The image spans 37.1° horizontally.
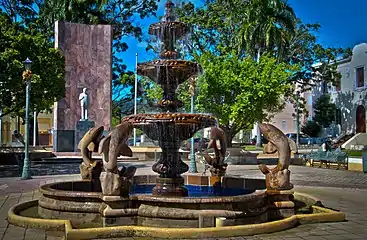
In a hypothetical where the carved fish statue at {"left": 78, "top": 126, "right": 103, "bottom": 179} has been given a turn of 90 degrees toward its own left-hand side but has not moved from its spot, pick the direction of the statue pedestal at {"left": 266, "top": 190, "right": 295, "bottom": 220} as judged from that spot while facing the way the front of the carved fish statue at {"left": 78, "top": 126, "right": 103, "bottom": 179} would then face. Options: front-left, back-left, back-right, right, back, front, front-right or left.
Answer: back-right

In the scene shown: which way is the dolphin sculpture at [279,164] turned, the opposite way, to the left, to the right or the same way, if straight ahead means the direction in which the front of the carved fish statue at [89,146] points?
the opposite way

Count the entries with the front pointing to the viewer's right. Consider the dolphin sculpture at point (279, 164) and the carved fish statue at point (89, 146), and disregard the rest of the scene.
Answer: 1
